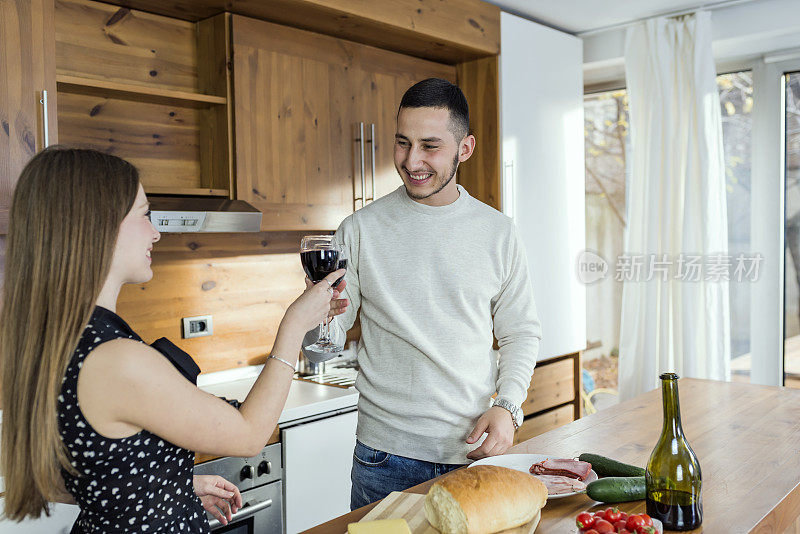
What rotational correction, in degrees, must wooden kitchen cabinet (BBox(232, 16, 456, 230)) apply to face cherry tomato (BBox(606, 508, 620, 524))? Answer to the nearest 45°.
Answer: approximately 45° to its right

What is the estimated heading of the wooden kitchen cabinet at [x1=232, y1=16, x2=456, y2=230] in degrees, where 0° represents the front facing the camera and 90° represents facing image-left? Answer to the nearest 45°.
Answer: approximately 315°

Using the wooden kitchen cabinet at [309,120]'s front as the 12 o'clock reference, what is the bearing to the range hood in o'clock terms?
The range hood is roughly at 3 o'clock from the wooden kitchen cabinet.

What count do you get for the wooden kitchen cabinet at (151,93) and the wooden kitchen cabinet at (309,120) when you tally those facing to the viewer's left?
0

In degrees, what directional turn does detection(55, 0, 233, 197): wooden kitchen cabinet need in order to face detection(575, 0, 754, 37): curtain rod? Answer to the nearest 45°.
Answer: approximately 45° to its left

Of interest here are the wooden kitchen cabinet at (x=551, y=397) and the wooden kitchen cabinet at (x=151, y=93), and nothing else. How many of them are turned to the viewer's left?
0

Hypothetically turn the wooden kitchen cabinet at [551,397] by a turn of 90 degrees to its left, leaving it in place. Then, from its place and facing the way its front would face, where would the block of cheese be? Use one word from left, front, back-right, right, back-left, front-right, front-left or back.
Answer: back-right

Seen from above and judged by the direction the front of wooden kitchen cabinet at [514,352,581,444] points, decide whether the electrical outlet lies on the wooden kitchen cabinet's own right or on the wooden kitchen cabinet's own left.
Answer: on the wooden kitchen cabinet's own right

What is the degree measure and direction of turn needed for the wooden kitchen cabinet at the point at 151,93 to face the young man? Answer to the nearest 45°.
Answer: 0° — it already faces them

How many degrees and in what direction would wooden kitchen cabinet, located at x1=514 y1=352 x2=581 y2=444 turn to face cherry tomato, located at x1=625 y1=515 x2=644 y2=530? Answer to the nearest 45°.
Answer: approximately 45° to its right

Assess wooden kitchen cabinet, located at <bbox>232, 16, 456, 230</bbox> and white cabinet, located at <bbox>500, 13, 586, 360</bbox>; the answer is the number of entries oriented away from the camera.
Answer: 0

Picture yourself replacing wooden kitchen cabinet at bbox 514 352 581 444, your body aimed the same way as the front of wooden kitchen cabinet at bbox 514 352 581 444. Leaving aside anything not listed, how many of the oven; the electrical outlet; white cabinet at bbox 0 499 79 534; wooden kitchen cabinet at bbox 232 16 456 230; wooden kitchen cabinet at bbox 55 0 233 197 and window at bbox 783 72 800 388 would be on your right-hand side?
5

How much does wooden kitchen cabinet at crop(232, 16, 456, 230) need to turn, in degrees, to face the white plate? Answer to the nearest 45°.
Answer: approximately 45° to its right

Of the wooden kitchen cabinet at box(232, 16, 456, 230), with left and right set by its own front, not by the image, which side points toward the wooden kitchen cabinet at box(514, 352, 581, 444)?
left

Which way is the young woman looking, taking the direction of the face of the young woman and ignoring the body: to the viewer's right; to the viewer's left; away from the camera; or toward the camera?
to the viewer's right

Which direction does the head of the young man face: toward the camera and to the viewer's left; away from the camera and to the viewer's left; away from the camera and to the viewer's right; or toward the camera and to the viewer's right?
toward the camera and to the viewer's left
